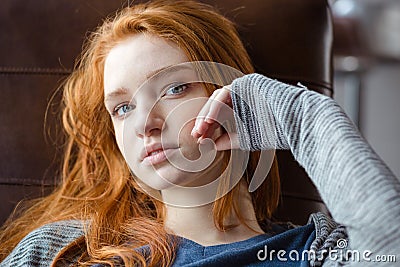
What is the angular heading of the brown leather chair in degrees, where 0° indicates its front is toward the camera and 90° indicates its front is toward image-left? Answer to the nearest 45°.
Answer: approximately 0°

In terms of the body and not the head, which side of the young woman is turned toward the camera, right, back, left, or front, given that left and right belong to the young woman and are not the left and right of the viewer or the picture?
front
